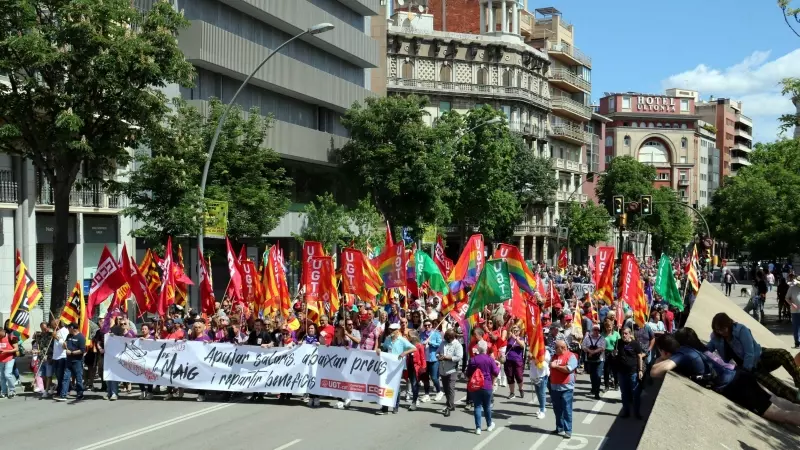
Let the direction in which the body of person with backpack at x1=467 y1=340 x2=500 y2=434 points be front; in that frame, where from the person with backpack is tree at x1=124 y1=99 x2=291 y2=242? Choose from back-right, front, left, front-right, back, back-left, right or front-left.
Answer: front-left

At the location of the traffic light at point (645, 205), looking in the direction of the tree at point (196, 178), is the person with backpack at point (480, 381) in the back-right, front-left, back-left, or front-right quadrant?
front-left

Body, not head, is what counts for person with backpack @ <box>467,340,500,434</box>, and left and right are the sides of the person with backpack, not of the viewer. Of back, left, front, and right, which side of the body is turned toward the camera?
back

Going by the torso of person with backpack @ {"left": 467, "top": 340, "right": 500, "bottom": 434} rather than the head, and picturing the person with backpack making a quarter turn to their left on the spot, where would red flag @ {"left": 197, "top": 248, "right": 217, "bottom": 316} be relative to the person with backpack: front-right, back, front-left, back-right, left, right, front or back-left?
front-right

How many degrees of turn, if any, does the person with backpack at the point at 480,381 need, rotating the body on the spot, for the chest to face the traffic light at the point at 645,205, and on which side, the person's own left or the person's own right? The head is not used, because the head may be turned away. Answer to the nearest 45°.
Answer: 0° — they already face it

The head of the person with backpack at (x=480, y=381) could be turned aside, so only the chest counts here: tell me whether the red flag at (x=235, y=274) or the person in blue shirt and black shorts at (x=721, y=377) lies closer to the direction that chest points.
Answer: the red flag

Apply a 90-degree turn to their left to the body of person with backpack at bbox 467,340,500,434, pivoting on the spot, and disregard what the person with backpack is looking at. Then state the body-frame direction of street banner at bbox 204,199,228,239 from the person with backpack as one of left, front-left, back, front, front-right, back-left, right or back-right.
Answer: front-right

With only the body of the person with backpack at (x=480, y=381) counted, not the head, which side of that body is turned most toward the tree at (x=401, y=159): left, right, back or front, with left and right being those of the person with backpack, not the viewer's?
front

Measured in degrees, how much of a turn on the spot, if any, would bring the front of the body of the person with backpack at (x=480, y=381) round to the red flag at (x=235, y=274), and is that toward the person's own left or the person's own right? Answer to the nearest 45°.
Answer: approximately 45° to the person's own left

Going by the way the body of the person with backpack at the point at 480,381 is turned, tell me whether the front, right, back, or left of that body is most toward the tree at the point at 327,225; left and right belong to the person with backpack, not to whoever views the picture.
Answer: front

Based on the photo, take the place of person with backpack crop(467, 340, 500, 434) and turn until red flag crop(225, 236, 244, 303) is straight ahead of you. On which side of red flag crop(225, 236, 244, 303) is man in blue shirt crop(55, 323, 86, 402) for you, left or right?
left

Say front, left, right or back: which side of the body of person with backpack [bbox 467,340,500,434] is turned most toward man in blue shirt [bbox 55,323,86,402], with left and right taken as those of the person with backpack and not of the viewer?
left
